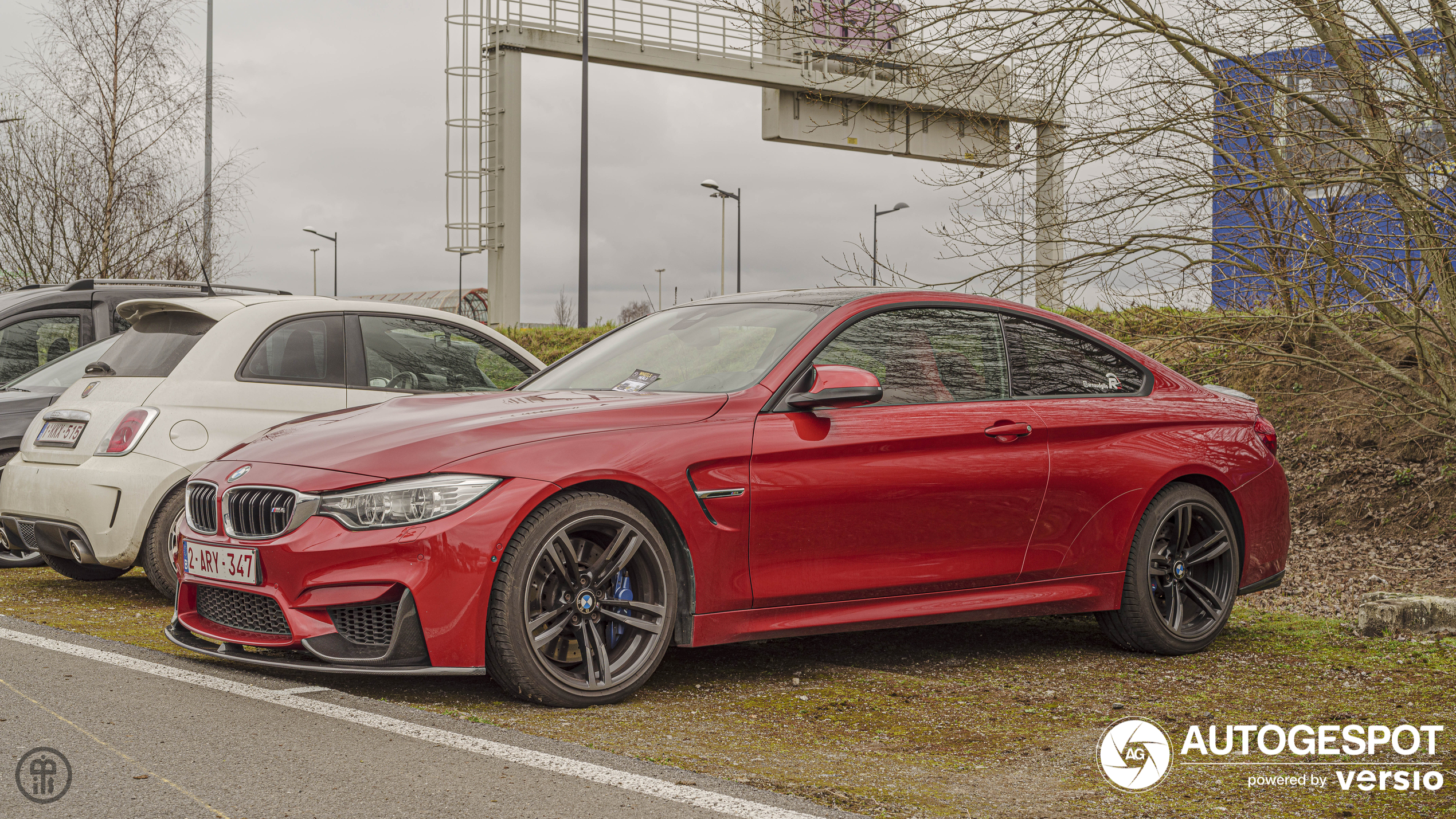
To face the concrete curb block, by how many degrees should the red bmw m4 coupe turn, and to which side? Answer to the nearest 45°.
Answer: approximately 180°

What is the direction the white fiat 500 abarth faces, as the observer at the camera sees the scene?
facing away from the viewer and to the right of the viewer

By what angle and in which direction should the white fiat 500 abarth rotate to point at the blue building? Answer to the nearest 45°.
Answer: approximately 45° to its right

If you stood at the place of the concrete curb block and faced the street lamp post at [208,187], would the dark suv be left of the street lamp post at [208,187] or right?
left

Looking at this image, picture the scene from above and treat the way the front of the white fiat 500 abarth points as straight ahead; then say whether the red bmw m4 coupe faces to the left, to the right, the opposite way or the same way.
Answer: the opposite way

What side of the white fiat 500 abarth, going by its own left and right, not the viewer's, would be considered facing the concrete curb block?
right

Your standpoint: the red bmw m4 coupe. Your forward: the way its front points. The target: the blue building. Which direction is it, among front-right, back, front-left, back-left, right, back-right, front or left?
back

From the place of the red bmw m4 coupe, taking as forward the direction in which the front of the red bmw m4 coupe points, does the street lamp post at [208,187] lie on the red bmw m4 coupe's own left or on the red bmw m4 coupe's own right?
on the red bmw m4 coupe's own right

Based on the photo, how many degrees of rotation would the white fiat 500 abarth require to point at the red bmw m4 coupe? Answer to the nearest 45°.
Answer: approximately 90° to its right

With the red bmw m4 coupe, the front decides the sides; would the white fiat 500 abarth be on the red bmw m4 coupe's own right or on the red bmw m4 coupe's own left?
on the red bmw m4 coupe's own right

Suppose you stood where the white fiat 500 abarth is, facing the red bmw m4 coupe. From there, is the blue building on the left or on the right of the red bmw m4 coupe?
left
